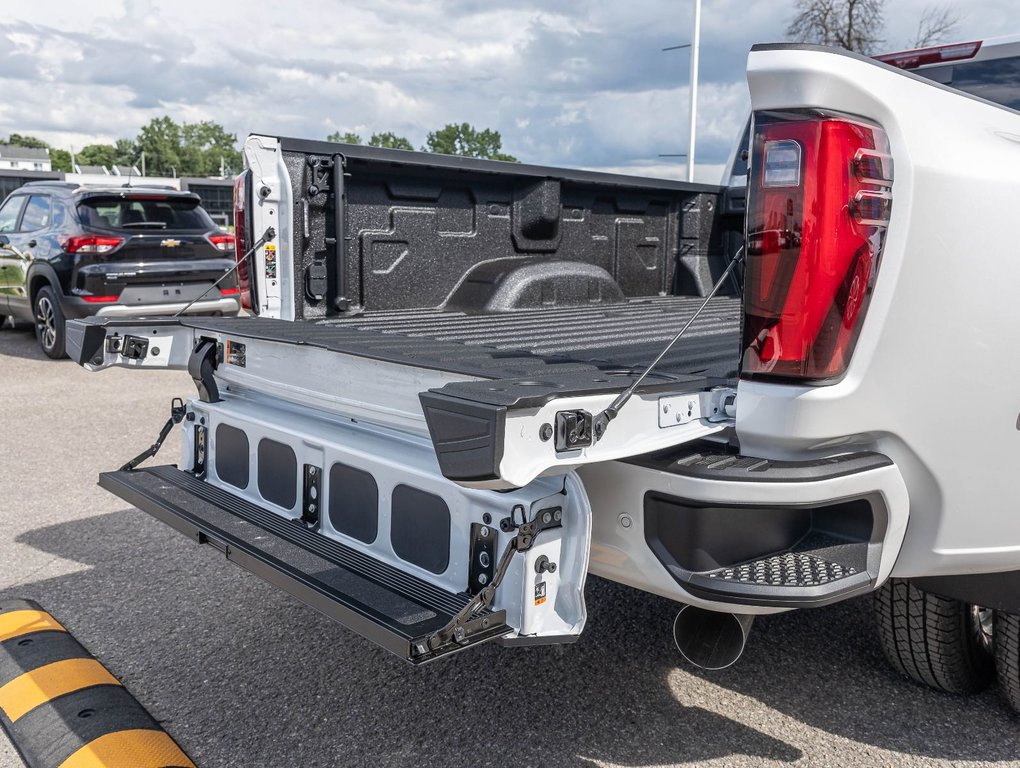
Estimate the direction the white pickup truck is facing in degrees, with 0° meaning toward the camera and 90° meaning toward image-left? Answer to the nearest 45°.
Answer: approximately 225°

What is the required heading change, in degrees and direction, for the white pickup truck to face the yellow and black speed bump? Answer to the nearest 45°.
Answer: approximately 135° to its left
